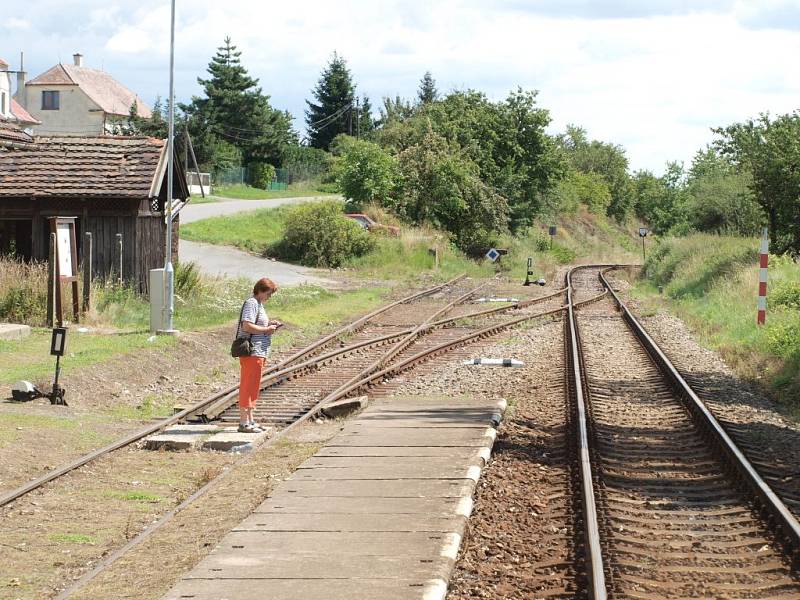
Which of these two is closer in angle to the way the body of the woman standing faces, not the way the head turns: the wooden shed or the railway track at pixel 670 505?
the railway track

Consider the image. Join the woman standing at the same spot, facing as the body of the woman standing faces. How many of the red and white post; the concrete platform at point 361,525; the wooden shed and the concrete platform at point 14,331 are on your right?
1

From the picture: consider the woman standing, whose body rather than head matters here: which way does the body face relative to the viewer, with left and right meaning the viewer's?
facing to the right of the viewer

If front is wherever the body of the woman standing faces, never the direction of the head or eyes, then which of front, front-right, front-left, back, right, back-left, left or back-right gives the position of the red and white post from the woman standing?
front-left

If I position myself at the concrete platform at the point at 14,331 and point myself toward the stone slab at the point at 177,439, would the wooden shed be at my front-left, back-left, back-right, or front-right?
back-left

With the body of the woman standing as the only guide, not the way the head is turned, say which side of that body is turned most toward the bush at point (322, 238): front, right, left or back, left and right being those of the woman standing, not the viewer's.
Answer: left

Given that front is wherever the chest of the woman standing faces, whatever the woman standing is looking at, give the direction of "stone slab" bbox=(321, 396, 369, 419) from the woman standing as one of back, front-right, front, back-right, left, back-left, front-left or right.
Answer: front-left

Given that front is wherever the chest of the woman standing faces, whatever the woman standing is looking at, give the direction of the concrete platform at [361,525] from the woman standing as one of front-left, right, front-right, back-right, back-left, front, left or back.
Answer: right

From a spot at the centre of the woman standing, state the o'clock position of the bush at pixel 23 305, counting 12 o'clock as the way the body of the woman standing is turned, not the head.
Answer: The bush is roughly at 8 o'clock from the woman standing.

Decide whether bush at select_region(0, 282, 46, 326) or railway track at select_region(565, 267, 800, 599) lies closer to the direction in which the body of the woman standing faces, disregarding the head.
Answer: the railway track

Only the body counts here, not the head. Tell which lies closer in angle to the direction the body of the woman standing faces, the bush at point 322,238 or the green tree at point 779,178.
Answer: the green tree
